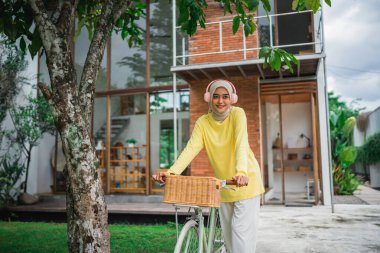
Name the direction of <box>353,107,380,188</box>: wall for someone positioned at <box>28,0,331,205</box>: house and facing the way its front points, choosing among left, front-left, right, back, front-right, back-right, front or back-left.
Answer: back-left

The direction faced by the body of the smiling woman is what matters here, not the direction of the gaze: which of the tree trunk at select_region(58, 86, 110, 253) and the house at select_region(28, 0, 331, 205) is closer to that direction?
the tree trunk

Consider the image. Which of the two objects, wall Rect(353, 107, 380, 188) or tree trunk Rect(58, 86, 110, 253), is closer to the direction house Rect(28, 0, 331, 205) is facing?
the tree trunk

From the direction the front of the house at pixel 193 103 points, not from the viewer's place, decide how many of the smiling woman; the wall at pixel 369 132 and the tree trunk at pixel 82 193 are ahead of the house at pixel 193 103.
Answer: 2

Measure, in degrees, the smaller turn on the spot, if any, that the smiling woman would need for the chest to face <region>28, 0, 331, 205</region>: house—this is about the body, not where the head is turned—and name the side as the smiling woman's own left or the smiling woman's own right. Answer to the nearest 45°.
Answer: approximately 135° to the smiling woman's own right

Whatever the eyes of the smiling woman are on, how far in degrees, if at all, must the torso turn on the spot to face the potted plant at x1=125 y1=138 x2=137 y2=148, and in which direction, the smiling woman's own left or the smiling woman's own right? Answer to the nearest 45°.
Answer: approximately 135° to the smiling woman's own right

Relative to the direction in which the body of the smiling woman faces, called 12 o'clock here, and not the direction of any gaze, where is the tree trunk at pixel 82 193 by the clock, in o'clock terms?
The tree trunk is roughly at 2 o'clock from the smiling woman.

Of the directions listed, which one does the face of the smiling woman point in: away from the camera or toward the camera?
toward the camera

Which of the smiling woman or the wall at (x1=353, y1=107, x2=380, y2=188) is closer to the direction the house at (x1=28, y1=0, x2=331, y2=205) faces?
the smiling woman

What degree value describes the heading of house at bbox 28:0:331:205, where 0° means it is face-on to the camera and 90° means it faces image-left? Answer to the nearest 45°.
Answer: approximately 0°

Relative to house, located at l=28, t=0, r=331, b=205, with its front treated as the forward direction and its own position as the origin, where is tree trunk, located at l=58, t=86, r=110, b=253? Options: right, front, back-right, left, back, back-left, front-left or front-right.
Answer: front

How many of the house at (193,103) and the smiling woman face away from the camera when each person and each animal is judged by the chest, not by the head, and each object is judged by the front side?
0

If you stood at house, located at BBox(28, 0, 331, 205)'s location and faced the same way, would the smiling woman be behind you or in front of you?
in front
